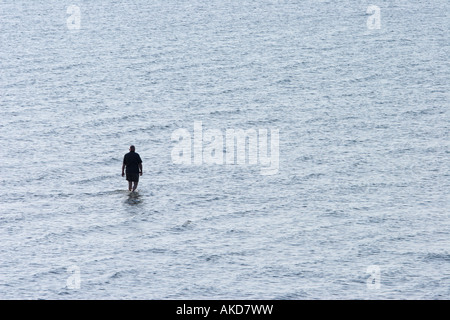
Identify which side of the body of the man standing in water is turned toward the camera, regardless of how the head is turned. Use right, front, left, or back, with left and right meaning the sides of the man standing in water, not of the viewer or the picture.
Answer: back
